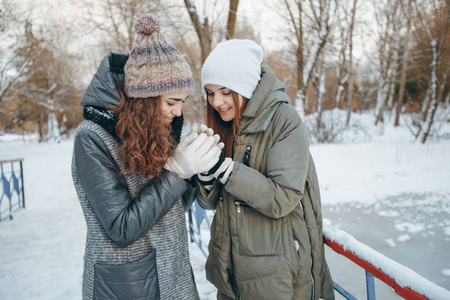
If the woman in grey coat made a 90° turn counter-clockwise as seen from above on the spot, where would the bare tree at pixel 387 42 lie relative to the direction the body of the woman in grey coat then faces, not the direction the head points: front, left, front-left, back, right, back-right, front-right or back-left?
front-right

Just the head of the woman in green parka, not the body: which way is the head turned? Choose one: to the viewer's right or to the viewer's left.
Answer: to the viewer's left

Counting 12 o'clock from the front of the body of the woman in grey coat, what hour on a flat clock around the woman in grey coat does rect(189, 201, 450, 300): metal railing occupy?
The metal railing is roughly at 11 o'clock from the woman in grey coat.

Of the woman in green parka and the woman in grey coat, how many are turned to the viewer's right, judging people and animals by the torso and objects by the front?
1

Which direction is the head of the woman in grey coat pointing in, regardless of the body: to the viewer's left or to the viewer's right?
to the viewer's right

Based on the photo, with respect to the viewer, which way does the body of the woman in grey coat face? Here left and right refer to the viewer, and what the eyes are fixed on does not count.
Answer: facing to the right of the viewer

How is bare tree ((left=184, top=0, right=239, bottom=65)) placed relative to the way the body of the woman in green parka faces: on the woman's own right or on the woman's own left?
on the woman's own right

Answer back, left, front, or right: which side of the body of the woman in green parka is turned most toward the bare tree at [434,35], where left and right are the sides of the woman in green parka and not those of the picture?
back

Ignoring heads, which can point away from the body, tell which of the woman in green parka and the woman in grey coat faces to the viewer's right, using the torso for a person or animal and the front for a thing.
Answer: the woman in grey coat

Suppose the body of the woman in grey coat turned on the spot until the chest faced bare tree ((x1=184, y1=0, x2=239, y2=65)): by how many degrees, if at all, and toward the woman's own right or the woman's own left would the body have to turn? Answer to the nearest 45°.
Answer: approximately 90° to the woman's own left

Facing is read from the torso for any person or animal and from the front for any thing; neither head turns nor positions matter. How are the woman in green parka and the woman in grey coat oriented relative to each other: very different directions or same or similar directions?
very different directions

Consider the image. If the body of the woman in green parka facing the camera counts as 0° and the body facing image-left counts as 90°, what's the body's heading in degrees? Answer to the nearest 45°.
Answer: approximately 45°

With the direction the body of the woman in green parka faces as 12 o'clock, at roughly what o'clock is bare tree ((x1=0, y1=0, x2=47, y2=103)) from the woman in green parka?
The bare tree is roughly at 3 o'clock from the woman in green parka.

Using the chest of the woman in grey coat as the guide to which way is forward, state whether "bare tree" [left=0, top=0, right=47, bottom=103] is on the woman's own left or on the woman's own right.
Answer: on the woman's own left
